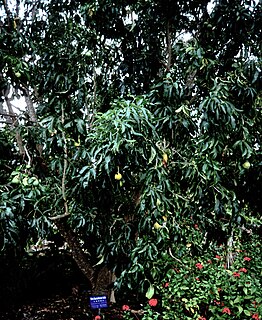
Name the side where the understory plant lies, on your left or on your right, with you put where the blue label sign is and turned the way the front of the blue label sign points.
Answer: on your left

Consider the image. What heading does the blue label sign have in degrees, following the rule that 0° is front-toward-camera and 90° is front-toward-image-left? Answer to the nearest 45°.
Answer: approximately 0°

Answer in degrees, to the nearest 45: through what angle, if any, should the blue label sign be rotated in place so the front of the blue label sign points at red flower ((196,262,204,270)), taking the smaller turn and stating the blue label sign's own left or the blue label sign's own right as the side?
approximately 135° to the blue label sign's own left
